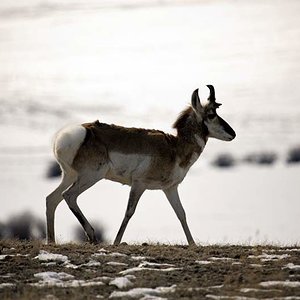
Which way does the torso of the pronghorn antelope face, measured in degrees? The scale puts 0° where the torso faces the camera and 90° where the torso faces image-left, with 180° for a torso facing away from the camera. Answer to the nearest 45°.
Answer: approximately 270°
